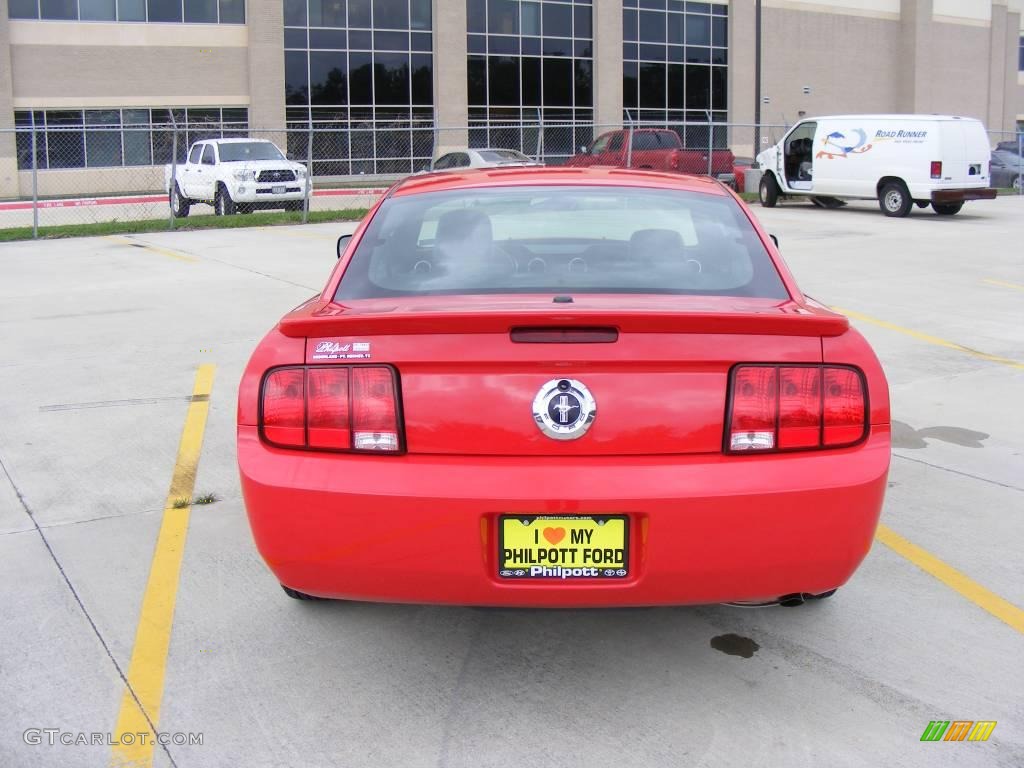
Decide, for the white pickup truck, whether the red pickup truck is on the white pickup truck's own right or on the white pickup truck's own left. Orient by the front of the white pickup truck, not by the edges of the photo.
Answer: on the white pickup truck's own left

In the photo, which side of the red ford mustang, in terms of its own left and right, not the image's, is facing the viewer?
back

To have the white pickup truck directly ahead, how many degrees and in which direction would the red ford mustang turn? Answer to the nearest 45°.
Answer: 0° — it already faces it

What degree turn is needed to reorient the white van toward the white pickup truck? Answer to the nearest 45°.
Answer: approximately 45° to its left

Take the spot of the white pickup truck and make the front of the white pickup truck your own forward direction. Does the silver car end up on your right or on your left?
on your left

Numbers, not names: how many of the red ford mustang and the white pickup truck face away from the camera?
1

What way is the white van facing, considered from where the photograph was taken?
facing away from the viewer and to the left of the viewer

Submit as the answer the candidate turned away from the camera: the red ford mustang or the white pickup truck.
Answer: the red ford mustang

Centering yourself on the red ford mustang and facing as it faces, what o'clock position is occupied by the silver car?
The silver car is roughly at 12 o'clock from the red ford mustang.
